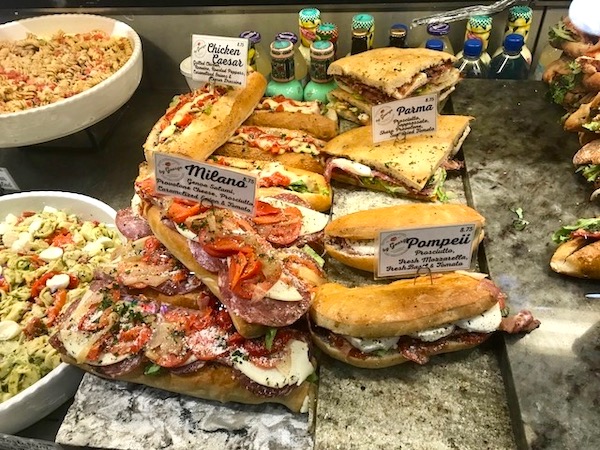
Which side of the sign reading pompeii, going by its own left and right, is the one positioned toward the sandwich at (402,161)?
back

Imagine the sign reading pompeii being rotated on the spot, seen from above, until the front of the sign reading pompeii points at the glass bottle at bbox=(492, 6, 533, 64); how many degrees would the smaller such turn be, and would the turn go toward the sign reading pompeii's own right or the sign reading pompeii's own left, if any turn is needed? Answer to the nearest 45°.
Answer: approximately 180°

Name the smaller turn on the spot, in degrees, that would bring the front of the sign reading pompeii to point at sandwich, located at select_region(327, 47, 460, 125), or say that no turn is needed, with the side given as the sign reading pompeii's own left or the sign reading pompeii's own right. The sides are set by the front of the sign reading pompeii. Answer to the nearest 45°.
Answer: approximately 180°

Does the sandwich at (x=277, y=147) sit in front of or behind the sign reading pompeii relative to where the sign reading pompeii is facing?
behind

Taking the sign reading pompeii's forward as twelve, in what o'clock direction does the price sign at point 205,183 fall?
The price sign is roughly at 3 o'clock from the sign reading pompeii.

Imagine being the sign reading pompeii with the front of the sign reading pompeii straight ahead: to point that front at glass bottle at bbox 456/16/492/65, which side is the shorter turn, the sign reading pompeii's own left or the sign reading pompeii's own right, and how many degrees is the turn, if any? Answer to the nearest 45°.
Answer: approximately 180°

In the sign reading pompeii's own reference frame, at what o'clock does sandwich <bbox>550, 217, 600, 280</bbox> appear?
The sandwich is roughly at 8 o'clock from the sign reading pompeii.

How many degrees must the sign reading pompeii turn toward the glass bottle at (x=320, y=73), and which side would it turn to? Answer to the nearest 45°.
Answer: approximately 135° to its right

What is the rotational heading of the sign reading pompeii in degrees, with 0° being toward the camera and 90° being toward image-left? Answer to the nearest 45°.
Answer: approximately 0°

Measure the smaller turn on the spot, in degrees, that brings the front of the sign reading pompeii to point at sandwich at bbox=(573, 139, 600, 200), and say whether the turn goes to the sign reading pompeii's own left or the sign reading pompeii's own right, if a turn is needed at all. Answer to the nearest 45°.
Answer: approximately 135° to the sign reading pompeii's own left

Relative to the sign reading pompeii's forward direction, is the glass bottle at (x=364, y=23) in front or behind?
behind

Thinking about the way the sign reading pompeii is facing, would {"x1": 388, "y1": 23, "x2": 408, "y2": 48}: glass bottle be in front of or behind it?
behind

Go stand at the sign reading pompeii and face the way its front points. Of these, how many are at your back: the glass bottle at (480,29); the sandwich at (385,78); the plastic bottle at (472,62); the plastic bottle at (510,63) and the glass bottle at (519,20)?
5

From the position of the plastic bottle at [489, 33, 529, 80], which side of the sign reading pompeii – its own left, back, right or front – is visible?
back

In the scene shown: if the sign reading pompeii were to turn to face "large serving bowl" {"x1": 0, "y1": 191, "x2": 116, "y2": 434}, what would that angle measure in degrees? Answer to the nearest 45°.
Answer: approximately 45° to its right

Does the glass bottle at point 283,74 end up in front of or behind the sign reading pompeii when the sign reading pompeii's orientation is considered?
behind

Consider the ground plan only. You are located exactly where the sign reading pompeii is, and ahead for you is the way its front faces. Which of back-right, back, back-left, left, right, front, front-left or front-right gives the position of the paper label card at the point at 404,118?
back
